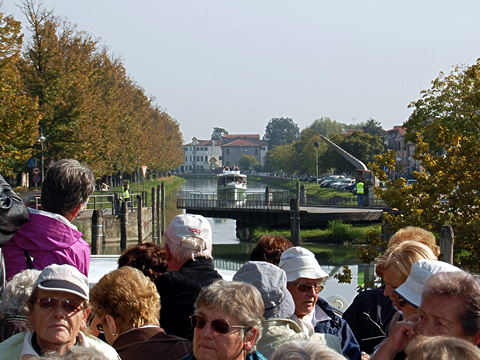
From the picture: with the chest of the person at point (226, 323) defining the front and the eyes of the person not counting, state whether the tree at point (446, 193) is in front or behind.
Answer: behind

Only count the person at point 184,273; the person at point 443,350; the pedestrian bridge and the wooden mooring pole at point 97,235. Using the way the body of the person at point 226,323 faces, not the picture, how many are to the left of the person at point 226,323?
1

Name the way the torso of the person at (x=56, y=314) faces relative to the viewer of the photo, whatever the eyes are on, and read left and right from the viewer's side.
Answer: facing the viewer

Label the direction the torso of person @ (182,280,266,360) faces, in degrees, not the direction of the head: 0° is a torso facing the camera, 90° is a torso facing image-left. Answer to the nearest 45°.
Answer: approximately 45°

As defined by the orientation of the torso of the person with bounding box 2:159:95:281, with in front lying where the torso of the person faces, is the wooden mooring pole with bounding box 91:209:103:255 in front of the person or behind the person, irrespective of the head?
in front

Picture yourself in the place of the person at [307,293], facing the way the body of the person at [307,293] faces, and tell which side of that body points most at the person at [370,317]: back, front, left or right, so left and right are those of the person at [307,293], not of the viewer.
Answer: left

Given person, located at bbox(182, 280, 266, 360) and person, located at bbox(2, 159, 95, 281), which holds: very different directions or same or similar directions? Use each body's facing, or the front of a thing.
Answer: very different directions

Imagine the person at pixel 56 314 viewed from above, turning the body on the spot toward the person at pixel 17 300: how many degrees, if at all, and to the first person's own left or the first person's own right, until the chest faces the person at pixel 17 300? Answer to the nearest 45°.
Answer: approximately 135° to the first person's own right

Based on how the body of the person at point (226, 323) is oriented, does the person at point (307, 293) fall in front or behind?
behind

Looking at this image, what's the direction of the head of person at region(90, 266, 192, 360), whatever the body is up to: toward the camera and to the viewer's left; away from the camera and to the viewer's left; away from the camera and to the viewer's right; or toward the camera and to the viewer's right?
away from the camera and to the viewer's left

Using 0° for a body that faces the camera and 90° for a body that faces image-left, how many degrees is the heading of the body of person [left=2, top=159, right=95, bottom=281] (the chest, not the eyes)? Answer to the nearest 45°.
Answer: approximately 225°
